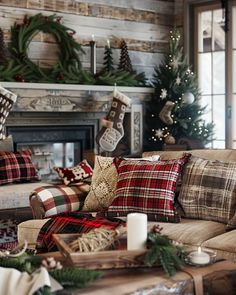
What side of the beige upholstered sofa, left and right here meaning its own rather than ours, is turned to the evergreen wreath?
right

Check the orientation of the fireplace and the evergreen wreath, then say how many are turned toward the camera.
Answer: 2

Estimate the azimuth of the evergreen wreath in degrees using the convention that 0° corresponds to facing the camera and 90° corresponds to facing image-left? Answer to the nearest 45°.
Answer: approximately 0°

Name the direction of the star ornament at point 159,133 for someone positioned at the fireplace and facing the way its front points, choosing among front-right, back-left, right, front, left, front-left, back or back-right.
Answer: left

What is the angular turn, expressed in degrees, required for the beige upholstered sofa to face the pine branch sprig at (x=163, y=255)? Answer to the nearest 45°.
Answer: approximately 45° to its left

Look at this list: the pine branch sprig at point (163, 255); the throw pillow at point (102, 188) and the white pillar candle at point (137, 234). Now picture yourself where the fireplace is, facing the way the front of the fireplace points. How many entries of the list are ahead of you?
3

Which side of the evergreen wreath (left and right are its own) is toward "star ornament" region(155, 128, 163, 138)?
left

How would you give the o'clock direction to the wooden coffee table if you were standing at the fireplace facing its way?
The wooden coffee table is roughly at 12 o'clock from the fireplace.

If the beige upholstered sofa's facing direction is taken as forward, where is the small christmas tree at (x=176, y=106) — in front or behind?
behind

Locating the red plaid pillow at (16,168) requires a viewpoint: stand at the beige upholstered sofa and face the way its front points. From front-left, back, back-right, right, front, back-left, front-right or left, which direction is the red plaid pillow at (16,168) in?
right

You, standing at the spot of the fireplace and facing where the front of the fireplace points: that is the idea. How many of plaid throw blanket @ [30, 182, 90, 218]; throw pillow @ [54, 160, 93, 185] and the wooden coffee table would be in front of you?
3

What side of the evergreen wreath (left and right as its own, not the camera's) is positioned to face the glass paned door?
left

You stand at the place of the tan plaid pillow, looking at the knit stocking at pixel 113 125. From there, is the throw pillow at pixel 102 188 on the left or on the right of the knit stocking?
left
